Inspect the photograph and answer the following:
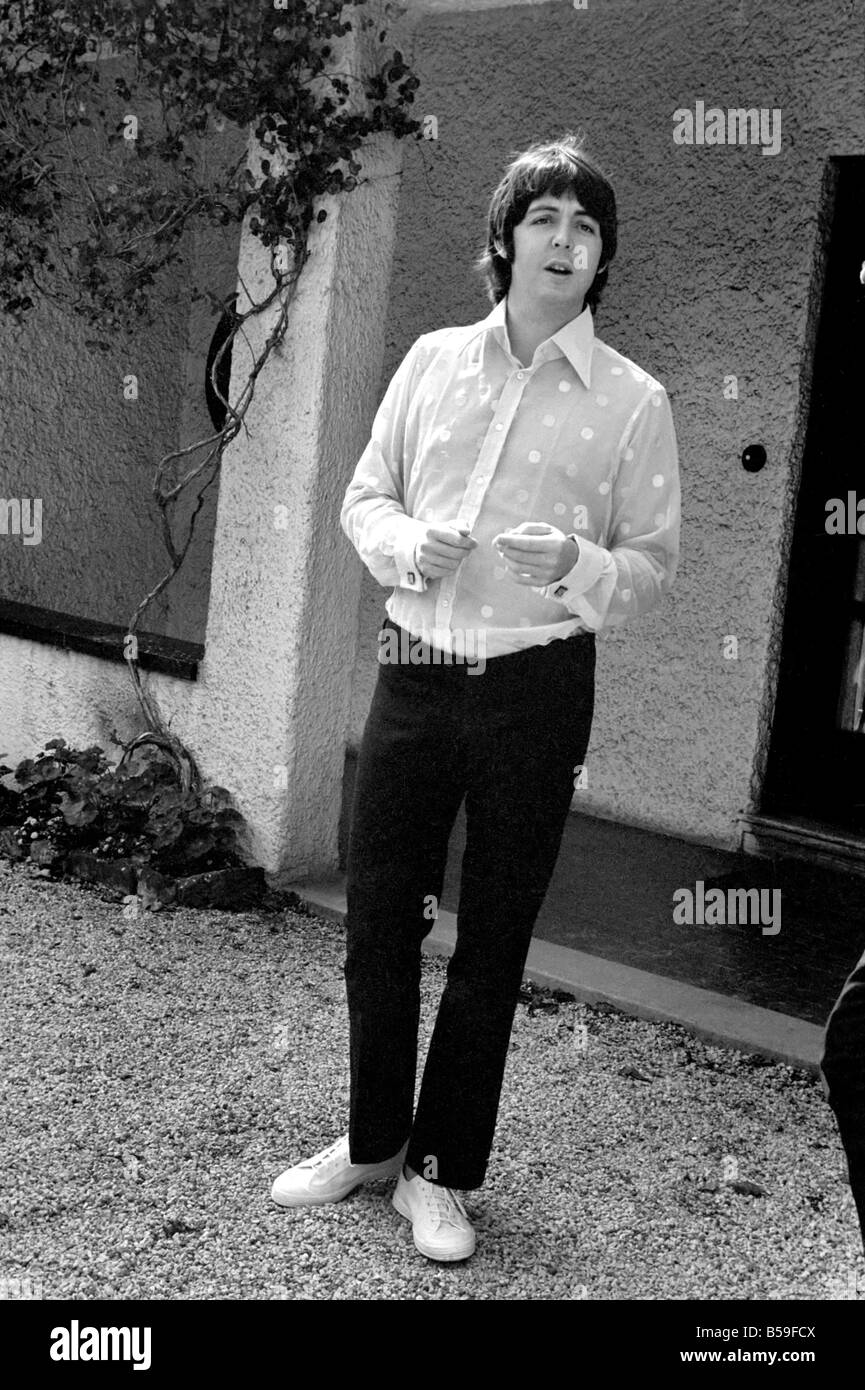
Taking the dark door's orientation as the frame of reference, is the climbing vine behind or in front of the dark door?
in front

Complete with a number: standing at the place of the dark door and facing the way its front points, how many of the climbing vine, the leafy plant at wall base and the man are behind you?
0

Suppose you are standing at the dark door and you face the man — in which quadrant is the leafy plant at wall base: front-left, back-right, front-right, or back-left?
front-right

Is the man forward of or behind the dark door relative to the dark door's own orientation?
forward

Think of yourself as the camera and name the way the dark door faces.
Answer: facing the viewer and to the left of the viewer

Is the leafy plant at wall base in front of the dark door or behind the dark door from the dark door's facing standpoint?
in front
